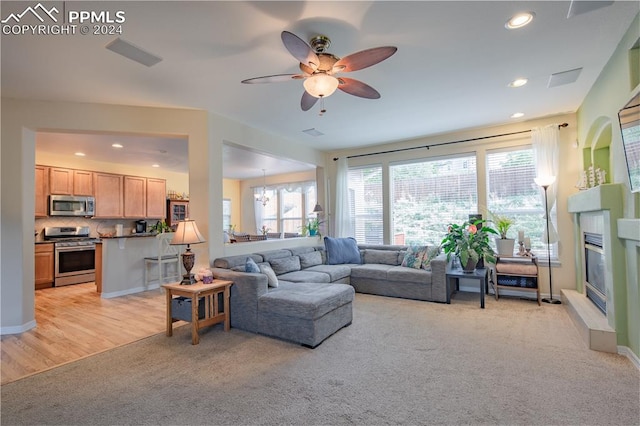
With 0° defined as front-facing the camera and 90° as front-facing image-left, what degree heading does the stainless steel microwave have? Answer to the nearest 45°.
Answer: approximately 0°

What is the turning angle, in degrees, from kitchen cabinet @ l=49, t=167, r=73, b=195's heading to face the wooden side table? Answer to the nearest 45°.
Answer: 0° — it already faces it

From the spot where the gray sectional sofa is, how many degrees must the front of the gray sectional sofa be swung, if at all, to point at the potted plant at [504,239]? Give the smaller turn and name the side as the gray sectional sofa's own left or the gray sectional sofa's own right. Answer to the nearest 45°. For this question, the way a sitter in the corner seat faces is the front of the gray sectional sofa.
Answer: approximately 45° to the gray sectional sofa's own left

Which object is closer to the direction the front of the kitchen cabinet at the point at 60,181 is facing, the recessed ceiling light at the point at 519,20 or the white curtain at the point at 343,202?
the recessed ceiling light

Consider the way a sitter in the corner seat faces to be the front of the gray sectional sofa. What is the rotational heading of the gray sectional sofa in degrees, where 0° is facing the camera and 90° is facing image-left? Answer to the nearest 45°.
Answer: approximately 315°

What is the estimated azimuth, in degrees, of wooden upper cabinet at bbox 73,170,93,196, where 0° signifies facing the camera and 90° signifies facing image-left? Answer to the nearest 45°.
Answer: approximately 0°

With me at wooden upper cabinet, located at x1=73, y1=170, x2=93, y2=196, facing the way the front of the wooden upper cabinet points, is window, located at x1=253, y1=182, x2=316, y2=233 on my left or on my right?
on my left

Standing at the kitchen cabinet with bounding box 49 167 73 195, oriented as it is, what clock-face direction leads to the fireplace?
The fireplace is roughly at 11 o'clock from the kitchen cabinet.

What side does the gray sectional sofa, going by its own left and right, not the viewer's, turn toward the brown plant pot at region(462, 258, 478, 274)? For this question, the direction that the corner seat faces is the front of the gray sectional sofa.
left
